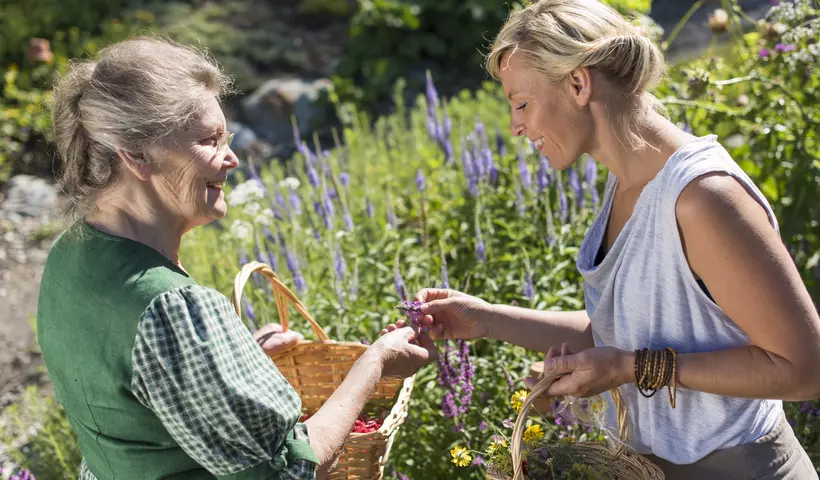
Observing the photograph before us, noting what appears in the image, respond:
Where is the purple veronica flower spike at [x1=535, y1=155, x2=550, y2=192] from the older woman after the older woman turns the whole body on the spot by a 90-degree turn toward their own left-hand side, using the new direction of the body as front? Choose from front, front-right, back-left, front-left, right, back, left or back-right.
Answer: right

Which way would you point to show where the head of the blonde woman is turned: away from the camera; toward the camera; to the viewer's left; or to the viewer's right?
to the viewer's left

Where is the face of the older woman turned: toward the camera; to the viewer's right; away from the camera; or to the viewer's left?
to the viewer's right

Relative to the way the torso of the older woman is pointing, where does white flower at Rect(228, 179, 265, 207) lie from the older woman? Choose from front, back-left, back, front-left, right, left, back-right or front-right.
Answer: front-left

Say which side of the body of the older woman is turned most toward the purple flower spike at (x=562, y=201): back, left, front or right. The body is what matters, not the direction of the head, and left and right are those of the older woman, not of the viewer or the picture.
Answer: front

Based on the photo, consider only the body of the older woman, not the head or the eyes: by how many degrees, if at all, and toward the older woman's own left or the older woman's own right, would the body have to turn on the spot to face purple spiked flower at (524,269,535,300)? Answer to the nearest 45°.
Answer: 0° — they already face it

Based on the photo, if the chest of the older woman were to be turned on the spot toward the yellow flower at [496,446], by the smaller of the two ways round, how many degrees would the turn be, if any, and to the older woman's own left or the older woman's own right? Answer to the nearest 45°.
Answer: approximately 45° to the older woman's own right

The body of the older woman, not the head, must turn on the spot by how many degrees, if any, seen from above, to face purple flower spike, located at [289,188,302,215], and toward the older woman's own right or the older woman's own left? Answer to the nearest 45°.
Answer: approximately 45° to the older woman's own left

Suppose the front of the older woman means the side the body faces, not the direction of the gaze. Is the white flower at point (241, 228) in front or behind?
in front

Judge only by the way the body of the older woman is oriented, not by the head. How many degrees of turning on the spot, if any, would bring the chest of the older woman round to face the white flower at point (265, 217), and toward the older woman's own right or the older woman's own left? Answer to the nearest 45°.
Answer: approximately 45° to the older woman's own left

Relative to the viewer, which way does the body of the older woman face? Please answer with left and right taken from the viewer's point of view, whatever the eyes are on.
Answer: facing away from the viewer and to the right of the viewer

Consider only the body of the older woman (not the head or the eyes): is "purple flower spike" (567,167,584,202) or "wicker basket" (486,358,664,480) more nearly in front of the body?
the purple flower spike

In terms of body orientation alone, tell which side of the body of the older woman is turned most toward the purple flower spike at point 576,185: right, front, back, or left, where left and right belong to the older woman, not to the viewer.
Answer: front

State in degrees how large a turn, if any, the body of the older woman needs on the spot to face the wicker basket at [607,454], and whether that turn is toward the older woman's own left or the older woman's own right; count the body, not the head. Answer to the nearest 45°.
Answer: approximately 45° to the older woman's own right
